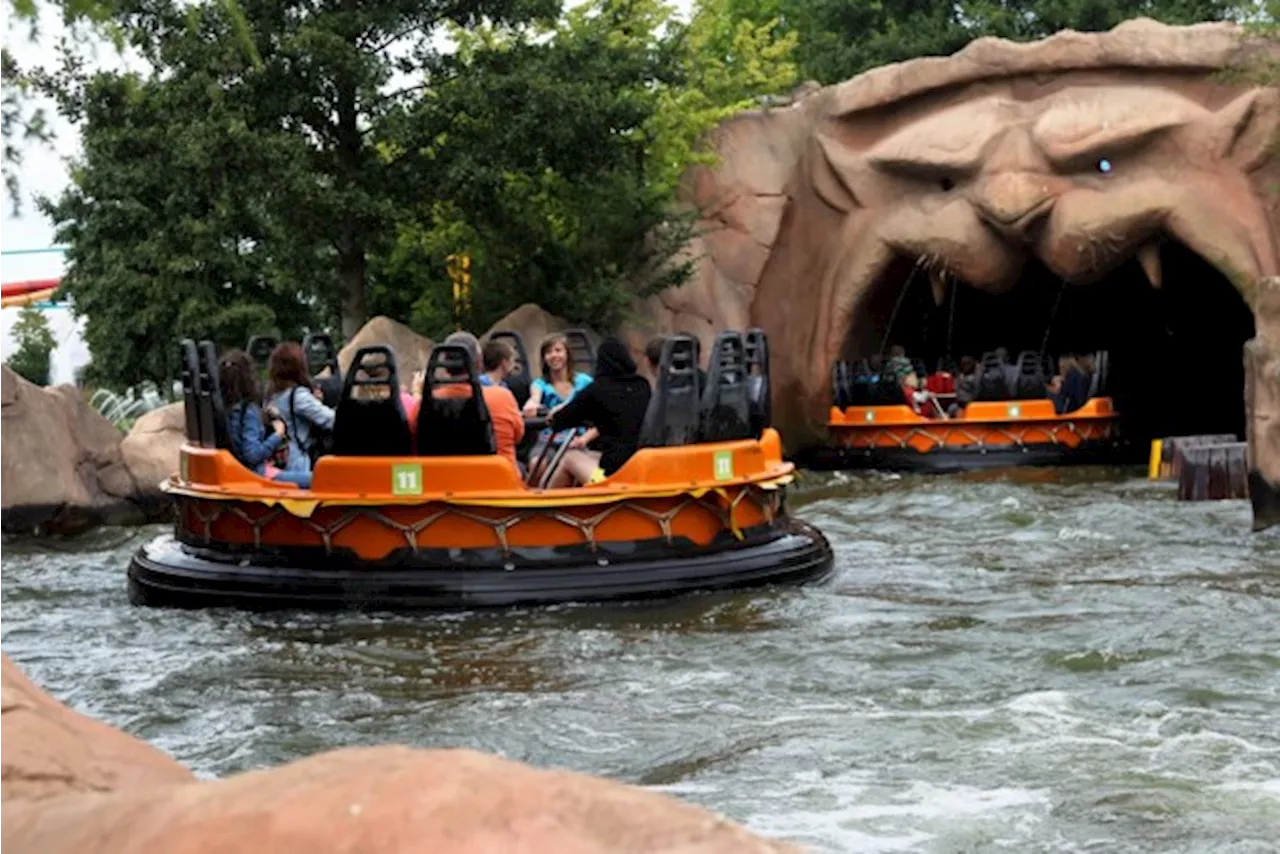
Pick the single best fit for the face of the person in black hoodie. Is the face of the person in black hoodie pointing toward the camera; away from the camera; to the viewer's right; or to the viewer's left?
away from the camera

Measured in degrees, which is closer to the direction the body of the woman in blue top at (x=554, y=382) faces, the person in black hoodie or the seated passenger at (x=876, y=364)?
the person in black hoodie

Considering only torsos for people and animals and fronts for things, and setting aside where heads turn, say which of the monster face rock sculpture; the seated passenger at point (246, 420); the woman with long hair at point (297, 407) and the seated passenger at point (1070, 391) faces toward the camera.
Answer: the monster face rock sculpture

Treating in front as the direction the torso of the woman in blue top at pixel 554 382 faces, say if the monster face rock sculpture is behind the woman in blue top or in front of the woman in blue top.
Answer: behind

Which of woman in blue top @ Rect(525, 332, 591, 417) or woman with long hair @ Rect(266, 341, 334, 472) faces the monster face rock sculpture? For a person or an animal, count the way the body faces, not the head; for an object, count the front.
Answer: the woman with long hair

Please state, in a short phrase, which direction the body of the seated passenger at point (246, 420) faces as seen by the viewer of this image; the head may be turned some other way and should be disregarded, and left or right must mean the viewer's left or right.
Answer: facing away from the viewer and to the right of the viewer

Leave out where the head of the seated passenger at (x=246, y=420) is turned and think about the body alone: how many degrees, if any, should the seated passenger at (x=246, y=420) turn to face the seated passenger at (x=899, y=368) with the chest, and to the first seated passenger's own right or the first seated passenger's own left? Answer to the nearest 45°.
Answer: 0° — they already face them

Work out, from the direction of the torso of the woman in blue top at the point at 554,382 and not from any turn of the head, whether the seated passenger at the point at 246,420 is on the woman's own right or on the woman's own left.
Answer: on the woman's own right

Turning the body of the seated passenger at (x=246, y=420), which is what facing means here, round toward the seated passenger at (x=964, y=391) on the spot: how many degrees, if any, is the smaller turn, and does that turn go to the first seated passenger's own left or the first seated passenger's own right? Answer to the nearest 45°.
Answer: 0° — they already face them

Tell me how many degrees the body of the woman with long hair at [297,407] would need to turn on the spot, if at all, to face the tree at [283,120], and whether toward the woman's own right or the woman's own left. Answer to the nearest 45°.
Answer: approximately 45° to the woman's own left

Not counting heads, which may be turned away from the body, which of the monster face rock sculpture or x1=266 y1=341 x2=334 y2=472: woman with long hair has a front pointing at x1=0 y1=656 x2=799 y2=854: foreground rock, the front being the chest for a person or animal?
the monster face rock sculpture

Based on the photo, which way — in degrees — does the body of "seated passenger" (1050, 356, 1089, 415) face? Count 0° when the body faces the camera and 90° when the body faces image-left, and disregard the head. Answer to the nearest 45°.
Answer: approximately 135°

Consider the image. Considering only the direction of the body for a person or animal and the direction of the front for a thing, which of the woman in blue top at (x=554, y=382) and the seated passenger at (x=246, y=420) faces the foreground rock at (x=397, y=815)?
the woman in blue top

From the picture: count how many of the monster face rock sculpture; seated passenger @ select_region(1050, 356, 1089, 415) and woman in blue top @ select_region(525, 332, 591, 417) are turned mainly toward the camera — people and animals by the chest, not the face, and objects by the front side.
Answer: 2
